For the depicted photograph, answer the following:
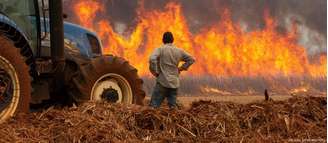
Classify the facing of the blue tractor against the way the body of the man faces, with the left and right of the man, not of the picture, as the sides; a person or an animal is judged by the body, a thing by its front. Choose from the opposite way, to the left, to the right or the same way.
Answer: to the right

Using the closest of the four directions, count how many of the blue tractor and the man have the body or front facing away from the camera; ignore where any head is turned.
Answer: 1

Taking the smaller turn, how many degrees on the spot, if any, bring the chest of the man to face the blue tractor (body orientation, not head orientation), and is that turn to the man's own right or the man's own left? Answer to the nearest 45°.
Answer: approximately 90° to the man's own left

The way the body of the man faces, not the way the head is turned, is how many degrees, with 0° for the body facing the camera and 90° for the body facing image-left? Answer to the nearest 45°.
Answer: approximately 180°

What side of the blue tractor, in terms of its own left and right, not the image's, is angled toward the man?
front

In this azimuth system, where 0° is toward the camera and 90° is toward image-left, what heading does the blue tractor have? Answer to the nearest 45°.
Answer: approximately 270°
